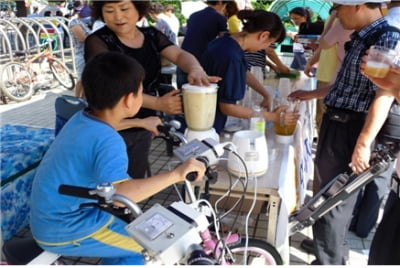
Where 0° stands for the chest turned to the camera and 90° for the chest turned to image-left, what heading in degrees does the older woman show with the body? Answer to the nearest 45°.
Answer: approximately 0°

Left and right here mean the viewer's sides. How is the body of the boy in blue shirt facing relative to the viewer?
facing away from the viewer and to the right of the viewer

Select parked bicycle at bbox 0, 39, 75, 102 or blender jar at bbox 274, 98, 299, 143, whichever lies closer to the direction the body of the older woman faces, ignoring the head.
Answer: the blender jar

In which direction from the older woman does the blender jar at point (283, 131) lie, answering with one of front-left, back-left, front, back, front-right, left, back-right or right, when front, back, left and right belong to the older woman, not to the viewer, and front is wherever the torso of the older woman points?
left

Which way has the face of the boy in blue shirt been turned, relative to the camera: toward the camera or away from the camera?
away from the camera

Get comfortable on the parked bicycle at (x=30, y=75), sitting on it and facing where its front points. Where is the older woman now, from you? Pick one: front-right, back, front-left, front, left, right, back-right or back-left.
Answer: back-right
